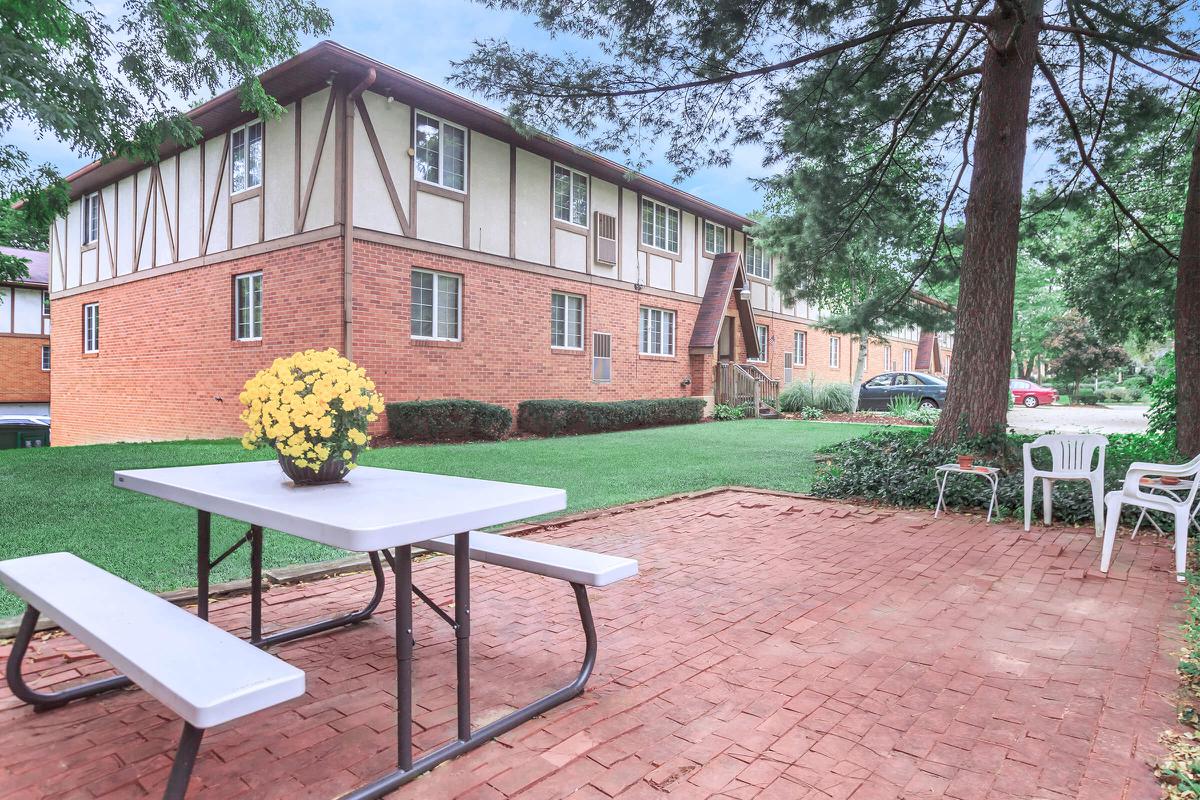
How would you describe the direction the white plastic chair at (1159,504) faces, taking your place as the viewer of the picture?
facing to the left of the viewer

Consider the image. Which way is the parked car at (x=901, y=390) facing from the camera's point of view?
to the viewer's left

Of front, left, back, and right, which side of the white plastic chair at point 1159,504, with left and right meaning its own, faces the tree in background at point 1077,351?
right

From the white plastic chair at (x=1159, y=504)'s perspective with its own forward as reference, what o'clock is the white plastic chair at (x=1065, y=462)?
the white plastic chair at (x=1065, y=462) is roughly at 2 o'clock from the white plastic chair at (x=1159, y=504).

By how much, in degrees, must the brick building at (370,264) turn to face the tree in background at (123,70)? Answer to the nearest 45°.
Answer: approximately 45° to its right

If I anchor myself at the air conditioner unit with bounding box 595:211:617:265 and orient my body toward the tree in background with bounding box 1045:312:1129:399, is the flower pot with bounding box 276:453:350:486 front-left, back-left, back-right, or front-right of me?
back-right
